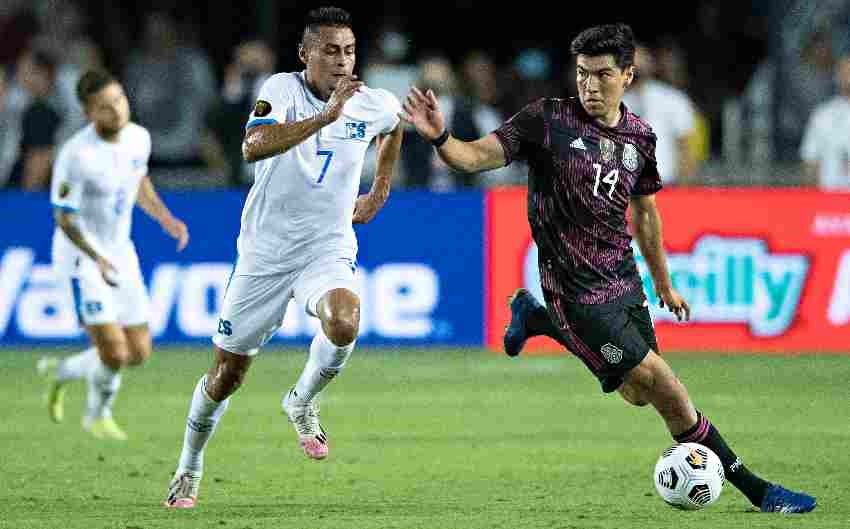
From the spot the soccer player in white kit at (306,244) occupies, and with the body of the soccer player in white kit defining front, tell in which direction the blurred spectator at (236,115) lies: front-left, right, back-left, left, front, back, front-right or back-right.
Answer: back-left

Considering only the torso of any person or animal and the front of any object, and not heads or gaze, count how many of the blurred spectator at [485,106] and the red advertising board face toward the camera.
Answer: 2

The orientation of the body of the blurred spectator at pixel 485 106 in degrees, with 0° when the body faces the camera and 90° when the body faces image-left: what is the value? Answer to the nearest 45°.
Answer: approximately 0°

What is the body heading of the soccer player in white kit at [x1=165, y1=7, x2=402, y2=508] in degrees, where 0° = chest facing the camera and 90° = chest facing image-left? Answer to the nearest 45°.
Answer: approximately 315°

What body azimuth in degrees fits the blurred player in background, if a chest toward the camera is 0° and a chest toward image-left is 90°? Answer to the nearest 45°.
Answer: approximately 315°

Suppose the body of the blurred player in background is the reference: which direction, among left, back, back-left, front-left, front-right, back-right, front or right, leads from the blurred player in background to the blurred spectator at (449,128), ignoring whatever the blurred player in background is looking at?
left

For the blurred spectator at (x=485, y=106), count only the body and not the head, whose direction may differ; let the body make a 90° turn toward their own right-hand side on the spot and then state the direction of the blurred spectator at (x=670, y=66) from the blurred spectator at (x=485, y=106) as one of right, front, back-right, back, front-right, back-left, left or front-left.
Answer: back

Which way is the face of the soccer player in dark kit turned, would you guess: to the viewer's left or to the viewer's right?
to the viewer's left
